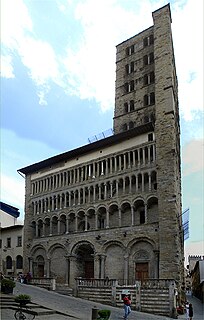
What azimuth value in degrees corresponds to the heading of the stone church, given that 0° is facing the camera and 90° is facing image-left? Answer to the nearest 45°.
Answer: approximately 45°
